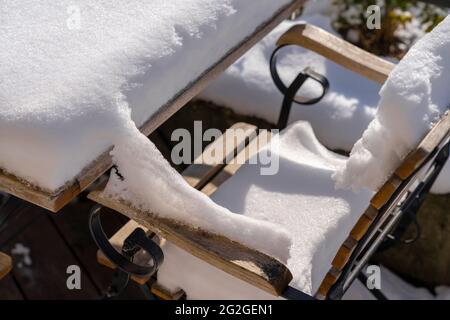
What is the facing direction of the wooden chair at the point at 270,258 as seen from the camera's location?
facing away from the viewer and to the left of the viewer

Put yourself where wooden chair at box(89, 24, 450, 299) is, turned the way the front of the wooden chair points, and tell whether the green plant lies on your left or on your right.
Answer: on your right
